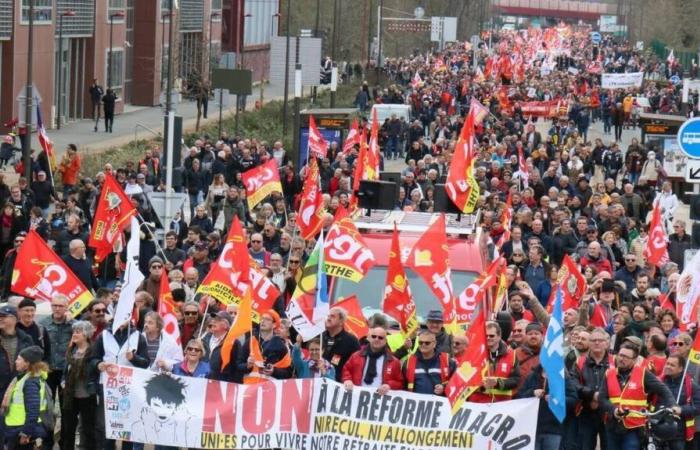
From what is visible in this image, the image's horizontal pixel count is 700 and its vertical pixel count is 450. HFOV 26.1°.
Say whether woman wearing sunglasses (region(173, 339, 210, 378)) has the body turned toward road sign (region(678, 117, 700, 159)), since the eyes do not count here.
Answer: no

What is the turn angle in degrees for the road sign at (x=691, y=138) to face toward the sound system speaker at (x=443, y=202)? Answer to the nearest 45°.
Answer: approximately 135° to its right

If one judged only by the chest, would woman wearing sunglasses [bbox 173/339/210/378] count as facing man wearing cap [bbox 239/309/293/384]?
no

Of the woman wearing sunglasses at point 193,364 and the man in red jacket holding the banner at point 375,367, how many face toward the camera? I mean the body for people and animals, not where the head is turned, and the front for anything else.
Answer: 2

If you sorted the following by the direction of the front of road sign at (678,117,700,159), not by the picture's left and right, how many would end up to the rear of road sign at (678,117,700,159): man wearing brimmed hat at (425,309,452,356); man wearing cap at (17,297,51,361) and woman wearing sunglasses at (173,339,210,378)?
0

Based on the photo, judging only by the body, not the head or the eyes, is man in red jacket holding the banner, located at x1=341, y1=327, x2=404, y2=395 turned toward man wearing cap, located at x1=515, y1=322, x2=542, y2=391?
no

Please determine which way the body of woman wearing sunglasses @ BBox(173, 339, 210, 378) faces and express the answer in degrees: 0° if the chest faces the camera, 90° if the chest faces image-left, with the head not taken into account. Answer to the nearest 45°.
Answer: approximately 0°

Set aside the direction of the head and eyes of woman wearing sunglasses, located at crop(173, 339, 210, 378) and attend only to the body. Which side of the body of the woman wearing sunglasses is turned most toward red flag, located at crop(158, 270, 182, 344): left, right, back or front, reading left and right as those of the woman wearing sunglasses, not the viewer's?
back

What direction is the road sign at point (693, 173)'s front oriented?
toward the camera

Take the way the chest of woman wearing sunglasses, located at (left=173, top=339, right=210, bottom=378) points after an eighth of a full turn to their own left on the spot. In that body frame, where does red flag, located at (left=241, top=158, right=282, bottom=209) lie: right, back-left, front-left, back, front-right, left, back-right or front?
back-left

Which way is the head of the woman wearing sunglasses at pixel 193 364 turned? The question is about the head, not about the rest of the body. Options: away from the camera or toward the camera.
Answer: toward the camera

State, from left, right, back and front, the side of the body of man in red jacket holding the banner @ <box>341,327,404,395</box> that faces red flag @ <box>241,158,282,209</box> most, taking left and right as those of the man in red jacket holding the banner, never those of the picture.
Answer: back

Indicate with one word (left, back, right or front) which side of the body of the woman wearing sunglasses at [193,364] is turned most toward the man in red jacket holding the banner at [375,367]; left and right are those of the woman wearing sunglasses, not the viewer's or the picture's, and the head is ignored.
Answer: left

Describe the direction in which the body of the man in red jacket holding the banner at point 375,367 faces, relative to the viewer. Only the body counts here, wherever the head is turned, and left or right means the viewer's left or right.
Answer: facing the viewer
